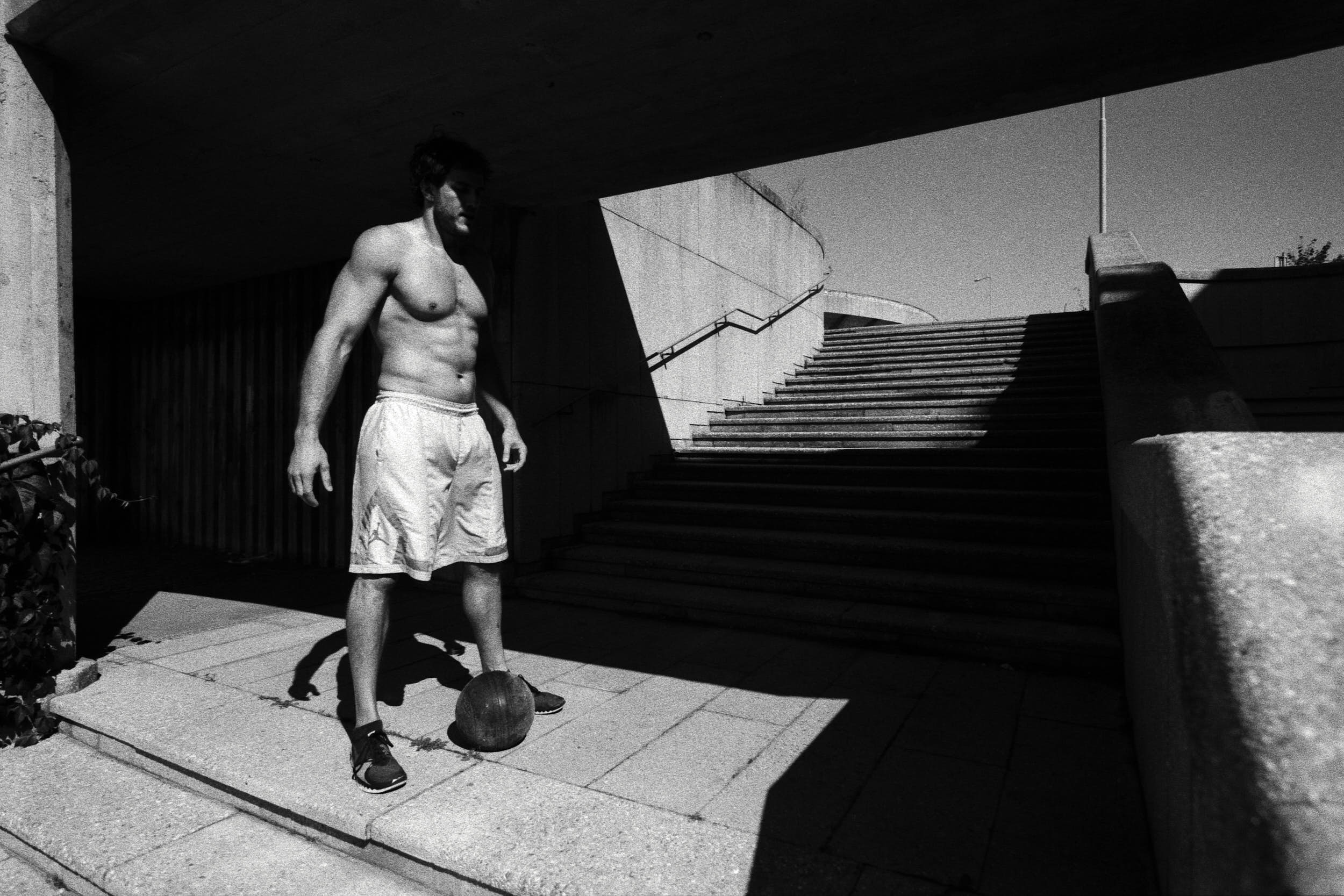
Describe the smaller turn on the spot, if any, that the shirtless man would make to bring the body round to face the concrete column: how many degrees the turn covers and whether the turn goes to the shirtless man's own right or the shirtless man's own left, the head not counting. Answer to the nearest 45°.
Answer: approximately 180°

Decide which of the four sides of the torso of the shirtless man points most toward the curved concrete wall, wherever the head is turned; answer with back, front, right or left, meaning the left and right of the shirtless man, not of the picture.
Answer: left

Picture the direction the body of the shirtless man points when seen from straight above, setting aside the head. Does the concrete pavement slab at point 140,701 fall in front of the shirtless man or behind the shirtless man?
behind

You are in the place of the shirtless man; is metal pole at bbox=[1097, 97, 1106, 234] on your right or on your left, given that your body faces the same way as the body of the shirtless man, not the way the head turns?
on your left

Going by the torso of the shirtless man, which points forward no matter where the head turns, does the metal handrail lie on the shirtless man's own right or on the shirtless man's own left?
on the shirtless man's own left

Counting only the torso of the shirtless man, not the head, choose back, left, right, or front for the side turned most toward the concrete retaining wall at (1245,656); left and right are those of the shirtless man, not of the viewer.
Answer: front

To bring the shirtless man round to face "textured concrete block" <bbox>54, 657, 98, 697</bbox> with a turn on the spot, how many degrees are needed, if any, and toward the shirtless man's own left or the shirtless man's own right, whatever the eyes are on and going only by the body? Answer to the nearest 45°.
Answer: approximately 180°

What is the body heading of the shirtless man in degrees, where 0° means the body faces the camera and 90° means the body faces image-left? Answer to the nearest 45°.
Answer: approximately 315°

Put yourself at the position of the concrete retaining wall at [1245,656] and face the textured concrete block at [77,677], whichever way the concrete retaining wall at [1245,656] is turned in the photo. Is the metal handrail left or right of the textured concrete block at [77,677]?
right
